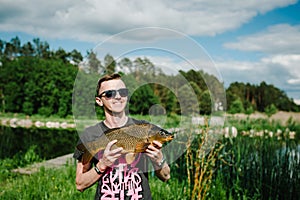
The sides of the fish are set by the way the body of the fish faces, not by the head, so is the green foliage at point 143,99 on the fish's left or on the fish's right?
on the fish's left

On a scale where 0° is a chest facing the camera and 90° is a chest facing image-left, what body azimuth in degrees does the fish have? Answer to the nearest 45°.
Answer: approximately 270°
